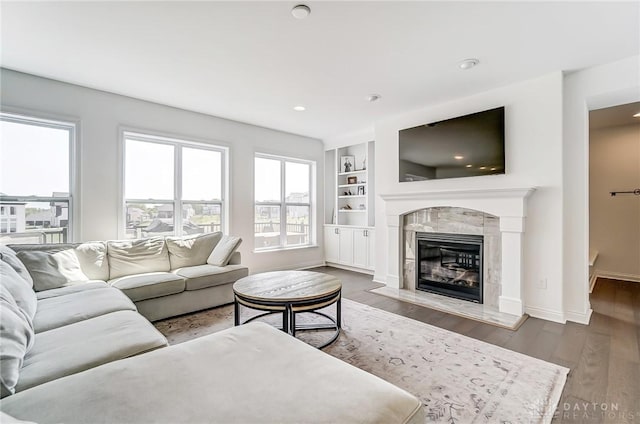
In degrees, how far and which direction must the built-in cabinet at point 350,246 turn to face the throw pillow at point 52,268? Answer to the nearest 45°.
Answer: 0° — it already faces it

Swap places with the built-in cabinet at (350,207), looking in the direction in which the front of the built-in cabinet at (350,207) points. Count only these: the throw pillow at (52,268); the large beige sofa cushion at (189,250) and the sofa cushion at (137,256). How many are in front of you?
3

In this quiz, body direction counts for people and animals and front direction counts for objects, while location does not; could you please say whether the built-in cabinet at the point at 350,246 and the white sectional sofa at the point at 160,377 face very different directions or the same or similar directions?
very different directions

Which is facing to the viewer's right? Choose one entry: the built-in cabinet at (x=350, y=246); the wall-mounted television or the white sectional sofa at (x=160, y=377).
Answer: the white sectional sofa

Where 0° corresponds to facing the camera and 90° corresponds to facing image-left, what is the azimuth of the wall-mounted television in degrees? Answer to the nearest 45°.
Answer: approximately 45°

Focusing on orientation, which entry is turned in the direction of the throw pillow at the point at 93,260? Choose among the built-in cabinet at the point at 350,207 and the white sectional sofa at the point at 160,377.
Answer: the built-in cabinet

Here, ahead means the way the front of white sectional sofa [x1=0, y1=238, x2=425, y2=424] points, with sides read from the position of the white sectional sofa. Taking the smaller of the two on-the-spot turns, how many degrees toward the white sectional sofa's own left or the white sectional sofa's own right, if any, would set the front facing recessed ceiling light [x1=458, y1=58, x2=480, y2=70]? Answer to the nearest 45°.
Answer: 0° — it already faces it

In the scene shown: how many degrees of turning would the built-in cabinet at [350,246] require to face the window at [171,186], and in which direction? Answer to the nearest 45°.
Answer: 0° — it already faces it

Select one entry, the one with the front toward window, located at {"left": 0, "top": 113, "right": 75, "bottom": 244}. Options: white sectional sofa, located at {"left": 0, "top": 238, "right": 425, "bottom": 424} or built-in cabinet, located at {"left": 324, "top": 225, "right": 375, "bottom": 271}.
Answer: the built-in cabinet

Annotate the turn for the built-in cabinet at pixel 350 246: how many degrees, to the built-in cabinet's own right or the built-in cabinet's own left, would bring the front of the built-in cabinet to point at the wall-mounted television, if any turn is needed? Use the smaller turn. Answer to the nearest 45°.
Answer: approximately 90° to the built-in cabinet's own left

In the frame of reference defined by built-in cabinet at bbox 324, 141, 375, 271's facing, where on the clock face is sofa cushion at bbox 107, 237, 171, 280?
The sofa cushion is roughly at 12 o'clock from the built-in cabinet.

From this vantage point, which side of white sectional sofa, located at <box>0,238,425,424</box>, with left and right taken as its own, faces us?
right

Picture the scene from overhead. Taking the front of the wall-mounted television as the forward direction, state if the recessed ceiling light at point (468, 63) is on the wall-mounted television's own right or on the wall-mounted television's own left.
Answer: on the wall-mounted television's own left

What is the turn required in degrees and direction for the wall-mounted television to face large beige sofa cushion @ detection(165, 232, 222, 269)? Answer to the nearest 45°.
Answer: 0° — it already faces it
